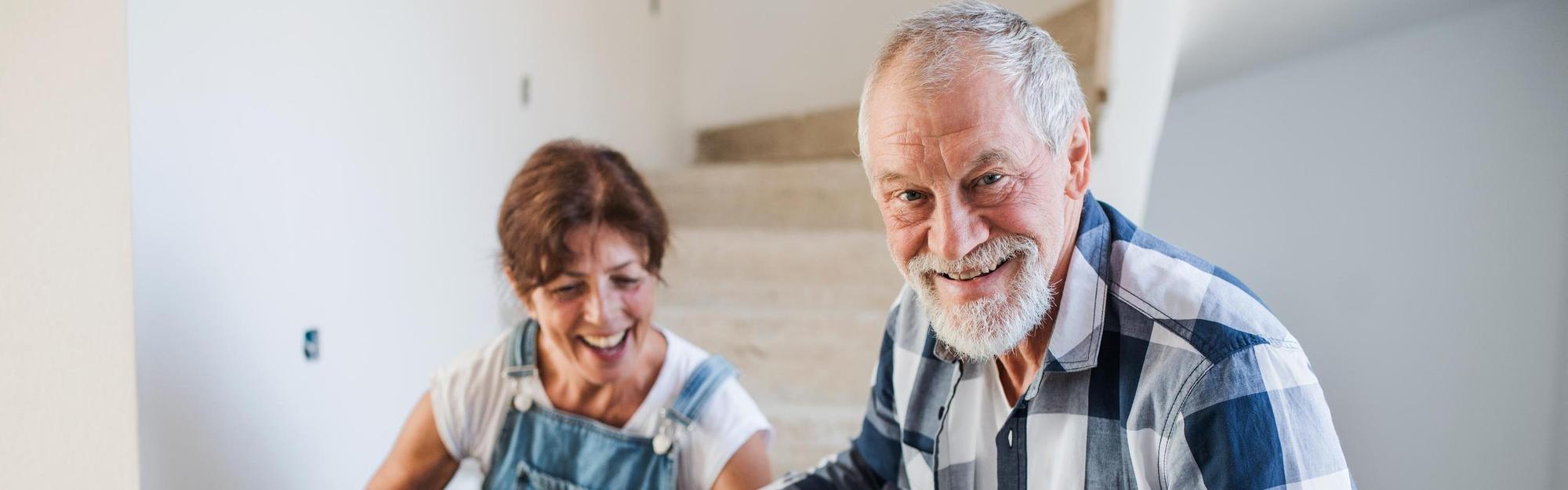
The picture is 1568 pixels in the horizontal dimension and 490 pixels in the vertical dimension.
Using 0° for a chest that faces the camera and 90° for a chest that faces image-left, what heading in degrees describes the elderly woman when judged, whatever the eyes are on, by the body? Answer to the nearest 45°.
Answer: approximately 0°

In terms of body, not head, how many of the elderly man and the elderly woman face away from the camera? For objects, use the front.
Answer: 0

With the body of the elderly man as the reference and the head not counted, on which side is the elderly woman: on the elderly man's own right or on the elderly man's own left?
on the elderly man's own right

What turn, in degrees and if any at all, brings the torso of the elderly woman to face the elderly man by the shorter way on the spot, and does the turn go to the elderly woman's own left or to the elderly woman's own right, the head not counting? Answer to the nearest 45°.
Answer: approximately 45° to the elderly woman's own left
